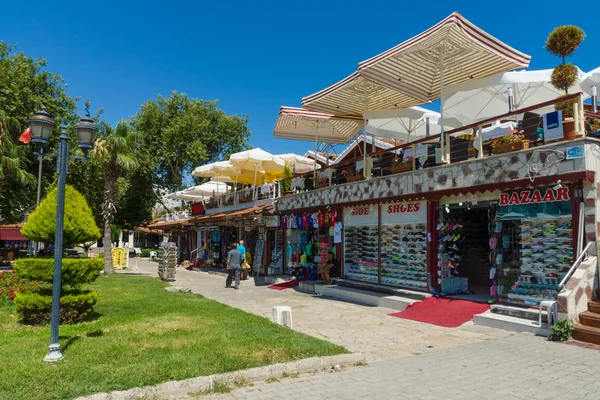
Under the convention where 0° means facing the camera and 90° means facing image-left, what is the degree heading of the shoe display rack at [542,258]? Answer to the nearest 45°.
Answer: approximately 45°

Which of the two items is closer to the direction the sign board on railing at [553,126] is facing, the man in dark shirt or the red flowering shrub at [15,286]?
the red flowering shrub

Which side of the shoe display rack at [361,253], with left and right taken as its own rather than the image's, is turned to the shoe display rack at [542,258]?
left

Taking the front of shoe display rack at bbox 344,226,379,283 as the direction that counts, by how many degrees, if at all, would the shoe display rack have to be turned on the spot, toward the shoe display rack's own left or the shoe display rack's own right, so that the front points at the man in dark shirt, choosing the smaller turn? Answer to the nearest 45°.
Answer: approximately 90° to the shoe display rack's own right

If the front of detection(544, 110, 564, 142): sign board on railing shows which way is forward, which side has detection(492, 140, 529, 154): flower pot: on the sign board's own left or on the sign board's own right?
on the sign board's own right

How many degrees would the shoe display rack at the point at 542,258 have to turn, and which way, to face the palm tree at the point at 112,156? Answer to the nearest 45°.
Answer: approximately 45° to its right

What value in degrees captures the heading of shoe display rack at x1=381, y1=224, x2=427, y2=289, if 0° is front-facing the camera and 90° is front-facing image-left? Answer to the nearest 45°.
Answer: approximately 45°
